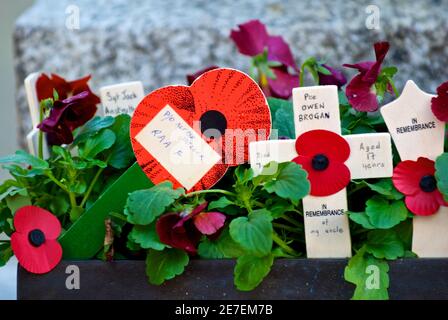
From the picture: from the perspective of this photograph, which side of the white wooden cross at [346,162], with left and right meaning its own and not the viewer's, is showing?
front

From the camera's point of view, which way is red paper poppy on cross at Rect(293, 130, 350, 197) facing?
toward the camera

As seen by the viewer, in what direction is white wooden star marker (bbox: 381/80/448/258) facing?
toward the camera

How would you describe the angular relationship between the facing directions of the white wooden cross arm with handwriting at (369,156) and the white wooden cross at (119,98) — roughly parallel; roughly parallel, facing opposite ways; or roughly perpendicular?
roughly parallel
